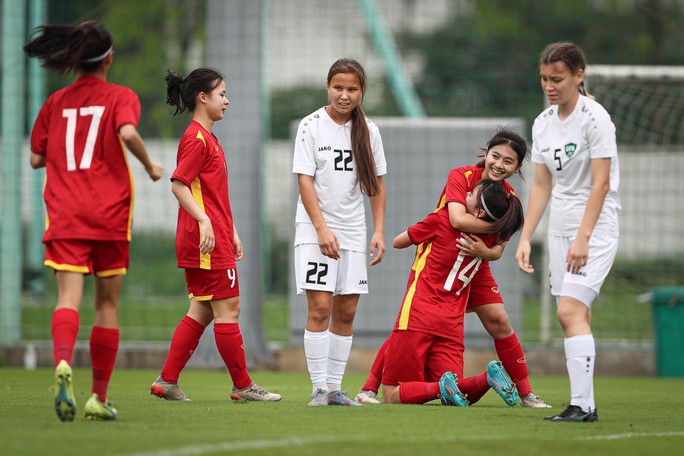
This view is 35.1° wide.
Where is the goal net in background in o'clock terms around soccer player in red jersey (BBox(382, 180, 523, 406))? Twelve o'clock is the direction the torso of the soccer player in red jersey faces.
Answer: The goal net in background is roughly at 2 o'clock from the soccer player in red jersey.

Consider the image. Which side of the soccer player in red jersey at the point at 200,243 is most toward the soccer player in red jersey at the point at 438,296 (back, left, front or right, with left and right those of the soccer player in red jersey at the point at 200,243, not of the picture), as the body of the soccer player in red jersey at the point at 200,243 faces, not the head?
front

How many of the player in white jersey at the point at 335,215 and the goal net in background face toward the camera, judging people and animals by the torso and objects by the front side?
2

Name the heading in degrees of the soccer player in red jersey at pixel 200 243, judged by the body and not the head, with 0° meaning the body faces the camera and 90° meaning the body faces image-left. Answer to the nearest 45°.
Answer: approximately 270°

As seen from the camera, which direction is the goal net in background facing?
toward the camera

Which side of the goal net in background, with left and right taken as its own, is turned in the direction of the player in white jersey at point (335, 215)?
front

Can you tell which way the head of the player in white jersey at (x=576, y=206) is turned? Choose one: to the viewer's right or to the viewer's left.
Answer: to the viewer's left

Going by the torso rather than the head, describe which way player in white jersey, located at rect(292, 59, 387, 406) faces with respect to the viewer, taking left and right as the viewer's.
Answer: facing the viewer

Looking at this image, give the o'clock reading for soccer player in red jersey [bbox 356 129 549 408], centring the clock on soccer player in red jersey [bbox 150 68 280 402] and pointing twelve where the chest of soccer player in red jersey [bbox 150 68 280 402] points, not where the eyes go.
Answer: soccer player in red jersey [bbox 356 129 549 408] is roughly at 12 o'clock from soccer player in red jersey [bbox 150 68 280 402].

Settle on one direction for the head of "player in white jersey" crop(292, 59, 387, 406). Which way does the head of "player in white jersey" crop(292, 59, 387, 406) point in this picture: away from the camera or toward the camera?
toward the camera

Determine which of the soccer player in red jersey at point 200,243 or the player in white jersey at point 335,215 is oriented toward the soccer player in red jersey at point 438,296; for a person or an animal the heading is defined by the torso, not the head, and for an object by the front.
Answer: the soccer player in red jersey at point 200,243

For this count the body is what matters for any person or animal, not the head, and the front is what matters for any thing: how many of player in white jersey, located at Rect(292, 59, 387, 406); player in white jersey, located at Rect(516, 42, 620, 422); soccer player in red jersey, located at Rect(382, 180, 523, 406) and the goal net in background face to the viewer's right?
0

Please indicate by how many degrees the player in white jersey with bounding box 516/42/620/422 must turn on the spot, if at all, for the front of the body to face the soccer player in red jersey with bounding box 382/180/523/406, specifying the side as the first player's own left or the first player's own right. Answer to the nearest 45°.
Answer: approximately 90° to the first player's own right

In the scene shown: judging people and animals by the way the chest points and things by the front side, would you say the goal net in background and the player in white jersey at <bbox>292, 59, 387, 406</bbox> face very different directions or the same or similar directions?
same or similar directions

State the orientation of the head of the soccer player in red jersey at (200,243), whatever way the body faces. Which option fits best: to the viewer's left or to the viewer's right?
to the viewer's right

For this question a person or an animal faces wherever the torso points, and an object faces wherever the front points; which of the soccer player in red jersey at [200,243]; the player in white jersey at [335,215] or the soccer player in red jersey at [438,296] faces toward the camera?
the player in white jersey
